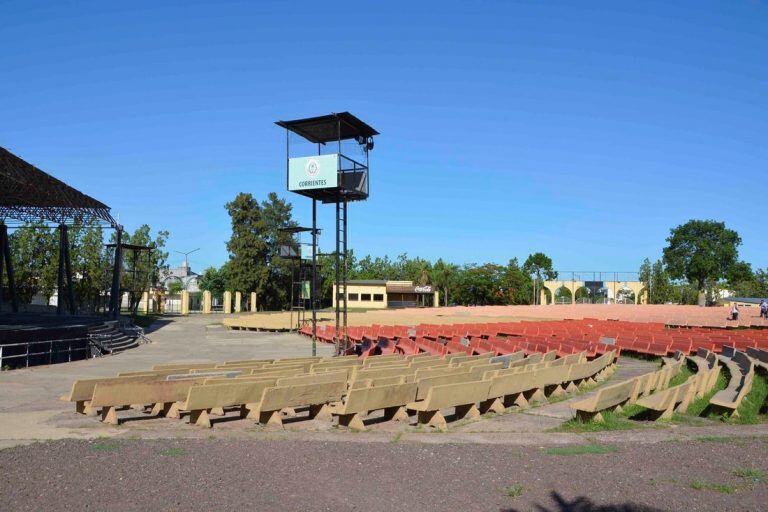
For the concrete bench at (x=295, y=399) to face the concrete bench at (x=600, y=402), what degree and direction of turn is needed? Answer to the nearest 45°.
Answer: approximately 135° to its right

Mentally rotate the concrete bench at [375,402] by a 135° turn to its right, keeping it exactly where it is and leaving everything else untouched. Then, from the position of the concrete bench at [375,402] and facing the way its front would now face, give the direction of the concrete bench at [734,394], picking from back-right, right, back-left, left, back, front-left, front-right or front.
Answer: front

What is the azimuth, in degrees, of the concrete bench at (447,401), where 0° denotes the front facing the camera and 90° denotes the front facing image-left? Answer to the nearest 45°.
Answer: approximately 135°

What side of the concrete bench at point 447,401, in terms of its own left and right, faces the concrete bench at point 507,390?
right

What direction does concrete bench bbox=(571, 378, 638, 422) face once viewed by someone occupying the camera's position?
facing away from the viewer and to the left of the viewer

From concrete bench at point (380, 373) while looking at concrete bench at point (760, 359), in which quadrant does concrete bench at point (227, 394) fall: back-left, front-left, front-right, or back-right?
back-right

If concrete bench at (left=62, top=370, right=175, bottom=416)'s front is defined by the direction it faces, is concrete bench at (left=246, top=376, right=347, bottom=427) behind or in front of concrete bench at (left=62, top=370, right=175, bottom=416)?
behind

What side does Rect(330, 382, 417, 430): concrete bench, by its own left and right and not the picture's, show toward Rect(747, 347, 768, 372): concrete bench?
right

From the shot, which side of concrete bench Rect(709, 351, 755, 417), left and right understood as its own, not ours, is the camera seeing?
left

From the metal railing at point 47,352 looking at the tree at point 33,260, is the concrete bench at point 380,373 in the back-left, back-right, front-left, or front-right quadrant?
back-right

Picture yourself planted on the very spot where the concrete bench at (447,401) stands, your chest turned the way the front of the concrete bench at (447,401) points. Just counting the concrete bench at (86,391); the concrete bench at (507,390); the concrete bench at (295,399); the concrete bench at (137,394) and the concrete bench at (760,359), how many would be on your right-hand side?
2
